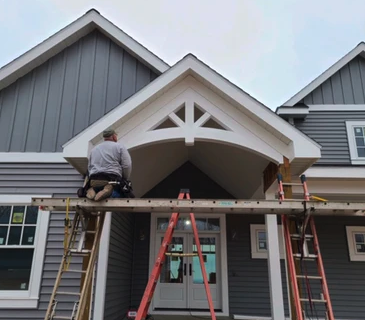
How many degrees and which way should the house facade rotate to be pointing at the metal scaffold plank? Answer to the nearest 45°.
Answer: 0° — it already faces it

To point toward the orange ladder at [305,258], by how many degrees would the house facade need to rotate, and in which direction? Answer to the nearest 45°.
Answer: approximately 45° to its left

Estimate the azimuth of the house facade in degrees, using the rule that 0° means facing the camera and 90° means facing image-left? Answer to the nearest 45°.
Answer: approximately 0°
